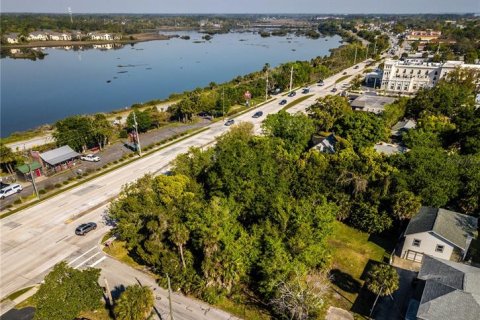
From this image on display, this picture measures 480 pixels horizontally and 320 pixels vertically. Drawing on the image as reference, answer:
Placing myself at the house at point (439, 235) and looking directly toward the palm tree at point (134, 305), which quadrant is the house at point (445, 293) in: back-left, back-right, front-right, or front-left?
front-left

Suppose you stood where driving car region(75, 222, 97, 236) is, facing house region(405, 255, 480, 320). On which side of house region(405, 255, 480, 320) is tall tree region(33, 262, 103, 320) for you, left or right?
right

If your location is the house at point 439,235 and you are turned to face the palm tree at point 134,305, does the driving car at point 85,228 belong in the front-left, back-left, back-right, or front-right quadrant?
front-right

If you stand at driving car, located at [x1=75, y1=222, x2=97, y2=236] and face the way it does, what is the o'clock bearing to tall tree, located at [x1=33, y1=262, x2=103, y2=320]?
The tall tree is roughly at 5 o'clock from the driving car.

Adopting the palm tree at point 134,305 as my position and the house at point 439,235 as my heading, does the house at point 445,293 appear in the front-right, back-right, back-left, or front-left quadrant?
front-right

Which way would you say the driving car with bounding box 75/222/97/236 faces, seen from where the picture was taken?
facing away from the viewer and to the right of the viewer

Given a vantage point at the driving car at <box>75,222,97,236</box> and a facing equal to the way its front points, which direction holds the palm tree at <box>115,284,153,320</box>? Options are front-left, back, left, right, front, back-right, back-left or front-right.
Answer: back-right

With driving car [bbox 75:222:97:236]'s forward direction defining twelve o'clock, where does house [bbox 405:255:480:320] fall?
The house is roughly at 3 o'clock from the driving car.
